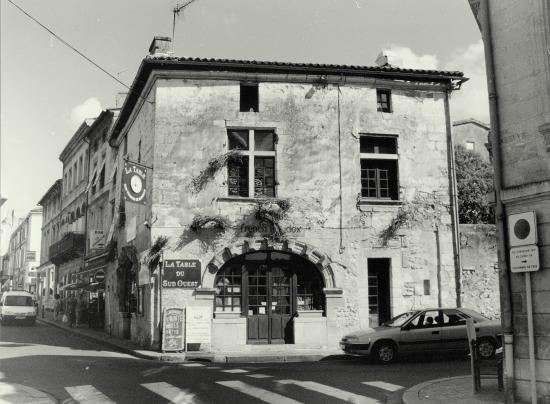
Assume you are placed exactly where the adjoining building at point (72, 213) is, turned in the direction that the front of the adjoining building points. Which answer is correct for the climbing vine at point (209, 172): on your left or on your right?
on your left

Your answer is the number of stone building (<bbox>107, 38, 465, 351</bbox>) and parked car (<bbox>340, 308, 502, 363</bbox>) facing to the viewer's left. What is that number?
1

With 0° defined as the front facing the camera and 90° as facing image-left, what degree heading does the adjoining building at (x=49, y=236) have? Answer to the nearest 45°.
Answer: approximately 45°

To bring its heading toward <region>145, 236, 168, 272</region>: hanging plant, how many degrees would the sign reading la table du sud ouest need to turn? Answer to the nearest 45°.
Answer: approximately 90° to its right

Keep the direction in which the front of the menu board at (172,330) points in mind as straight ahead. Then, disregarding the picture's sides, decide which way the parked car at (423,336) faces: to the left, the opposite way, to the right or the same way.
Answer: to the right

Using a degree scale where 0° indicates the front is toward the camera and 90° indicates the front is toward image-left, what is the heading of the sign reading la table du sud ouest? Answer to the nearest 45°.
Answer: approximately 0°

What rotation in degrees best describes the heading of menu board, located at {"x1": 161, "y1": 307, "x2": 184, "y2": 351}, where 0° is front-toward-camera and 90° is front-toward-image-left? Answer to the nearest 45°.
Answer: approximately 0°

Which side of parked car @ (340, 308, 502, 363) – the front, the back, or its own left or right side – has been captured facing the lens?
left
